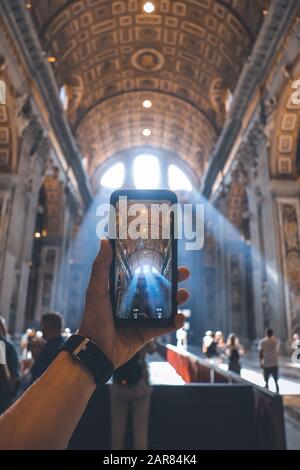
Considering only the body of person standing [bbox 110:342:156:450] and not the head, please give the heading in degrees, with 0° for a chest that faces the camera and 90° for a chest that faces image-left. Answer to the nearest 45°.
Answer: approximately 180°

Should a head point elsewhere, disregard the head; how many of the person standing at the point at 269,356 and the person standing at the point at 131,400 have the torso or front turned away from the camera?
2

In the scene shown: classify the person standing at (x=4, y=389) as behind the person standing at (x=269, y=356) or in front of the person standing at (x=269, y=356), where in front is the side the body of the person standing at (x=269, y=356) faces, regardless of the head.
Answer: behind

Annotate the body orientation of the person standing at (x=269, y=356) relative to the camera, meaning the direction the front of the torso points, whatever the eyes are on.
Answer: away from the camera
